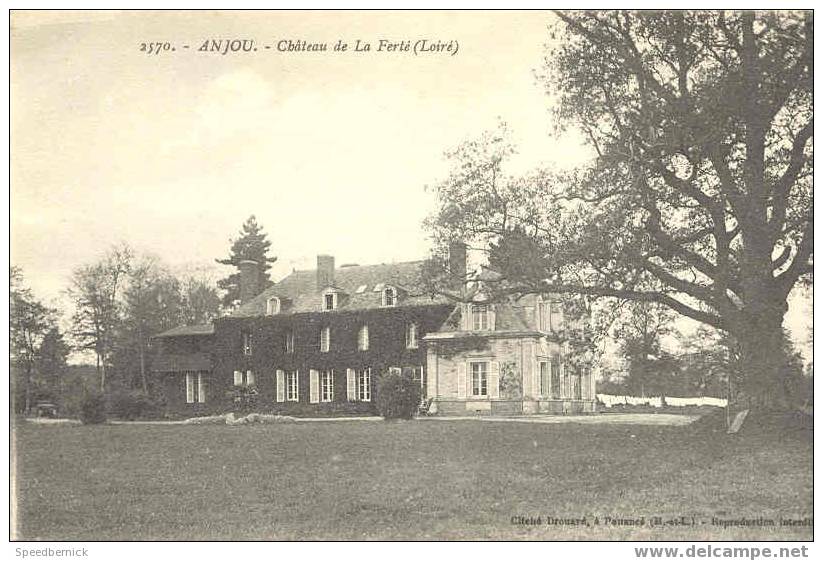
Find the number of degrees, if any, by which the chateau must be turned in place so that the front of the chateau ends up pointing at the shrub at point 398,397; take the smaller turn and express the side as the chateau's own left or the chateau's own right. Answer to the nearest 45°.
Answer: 0° — it already faces it
